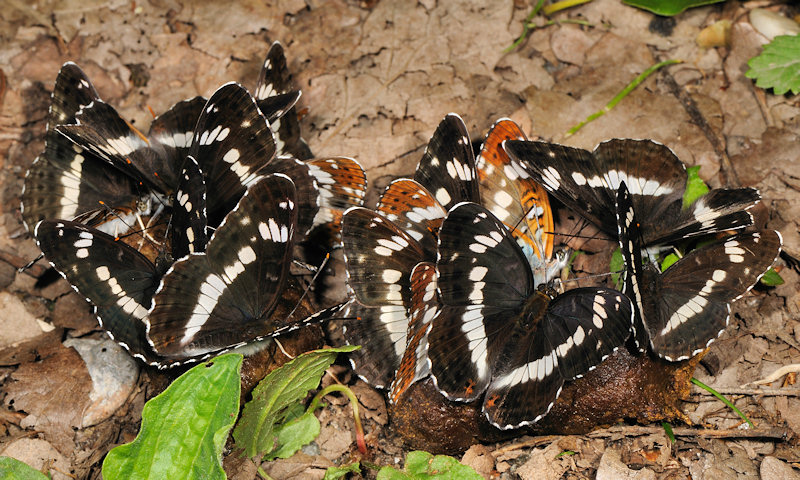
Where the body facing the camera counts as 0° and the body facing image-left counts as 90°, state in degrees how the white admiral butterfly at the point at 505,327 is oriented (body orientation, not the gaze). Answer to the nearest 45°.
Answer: approximately 225°

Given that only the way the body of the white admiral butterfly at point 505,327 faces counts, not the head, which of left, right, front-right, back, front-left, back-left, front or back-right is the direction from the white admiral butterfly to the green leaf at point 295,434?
back-left

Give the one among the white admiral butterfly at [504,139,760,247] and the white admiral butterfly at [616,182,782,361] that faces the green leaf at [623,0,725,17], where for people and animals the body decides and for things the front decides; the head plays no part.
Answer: the white admiral butterfly at [616,182,782,361]

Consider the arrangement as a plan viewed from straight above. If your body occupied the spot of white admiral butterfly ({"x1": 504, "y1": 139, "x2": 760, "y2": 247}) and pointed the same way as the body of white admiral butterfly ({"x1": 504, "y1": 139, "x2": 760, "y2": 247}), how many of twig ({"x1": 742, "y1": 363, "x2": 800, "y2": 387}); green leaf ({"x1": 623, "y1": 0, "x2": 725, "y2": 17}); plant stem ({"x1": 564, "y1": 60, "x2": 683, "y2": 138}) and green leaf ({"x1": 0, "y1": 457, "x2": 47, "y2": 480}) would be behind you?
2

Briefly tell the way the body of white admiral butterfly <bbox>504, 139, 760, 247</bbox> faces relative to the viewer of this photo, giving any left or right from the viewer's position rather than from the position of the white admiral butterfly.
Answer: facing the viewer

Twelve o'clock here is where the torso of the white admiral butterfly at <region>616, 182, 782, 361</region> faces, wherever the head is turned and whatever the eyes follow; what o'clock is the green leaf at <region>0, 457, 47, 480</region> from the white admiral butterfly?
The green leaf is roughly at 8 o'clock from the white admiral butterfly.

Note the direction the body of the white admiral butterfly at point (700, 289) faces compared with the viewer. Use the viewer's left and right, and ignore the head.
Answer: facing away from the viewer

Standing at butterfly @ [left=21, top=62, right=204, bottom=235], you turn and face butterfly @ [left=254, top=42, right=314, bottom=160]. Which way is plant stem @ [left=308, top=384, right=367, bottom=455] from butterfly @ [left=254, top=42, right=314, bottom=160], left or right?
right

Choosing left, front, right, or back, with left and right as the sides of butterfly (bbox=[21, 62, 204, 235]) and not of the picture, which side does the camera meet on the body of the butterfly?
right

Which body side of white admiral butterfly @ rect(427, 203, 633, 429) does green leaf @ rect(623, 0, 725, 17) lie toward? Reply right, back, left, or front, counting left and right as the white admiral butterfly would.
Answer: front
